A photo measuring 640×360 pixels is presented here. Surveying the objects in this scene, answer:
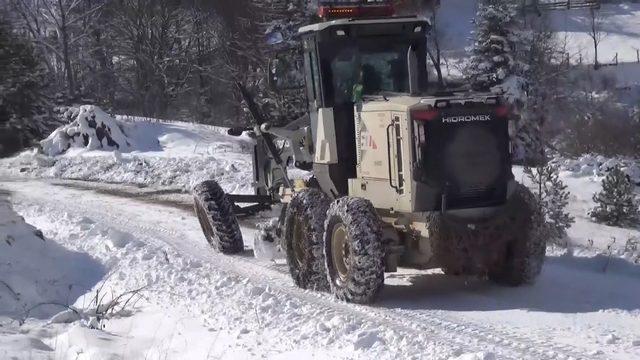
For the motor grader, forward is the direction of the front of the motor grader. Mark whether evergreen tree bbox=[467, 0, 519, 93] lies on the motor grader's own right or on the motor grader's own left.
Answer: on the motor grader's own right

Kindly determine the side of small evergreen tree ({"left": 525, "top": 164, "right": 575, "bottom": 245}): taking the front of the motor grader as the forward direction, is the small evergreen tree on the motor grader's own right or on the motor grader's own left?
on the motor grader's own right

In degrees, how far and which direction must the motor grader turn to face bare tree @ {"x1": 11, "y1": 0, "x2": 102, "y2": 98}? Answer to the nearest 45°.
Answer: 0° — it already faces it

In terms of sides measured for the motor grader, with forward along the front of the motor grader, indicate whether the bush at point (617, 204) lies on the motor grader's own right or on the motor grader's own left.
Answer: on the motor grader's own right

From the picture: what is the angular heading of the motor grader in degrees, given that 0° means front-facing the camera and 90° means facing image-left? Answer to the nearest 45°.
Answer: approximately 135°

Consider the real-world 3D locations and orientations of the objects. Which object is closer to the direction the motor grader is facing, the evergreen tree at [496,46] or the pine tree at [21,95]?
the pine tree

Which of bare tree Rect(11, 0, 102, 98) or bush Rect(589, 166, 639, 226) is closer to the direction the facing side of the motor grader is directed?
the bare tree

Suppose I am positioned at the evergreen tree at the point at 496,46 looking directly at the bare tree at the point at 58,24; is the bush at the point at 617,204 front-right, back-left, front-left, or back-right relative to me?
back-left

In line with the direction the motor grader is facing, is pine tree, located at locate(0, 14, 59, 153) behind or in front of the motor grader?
in front
